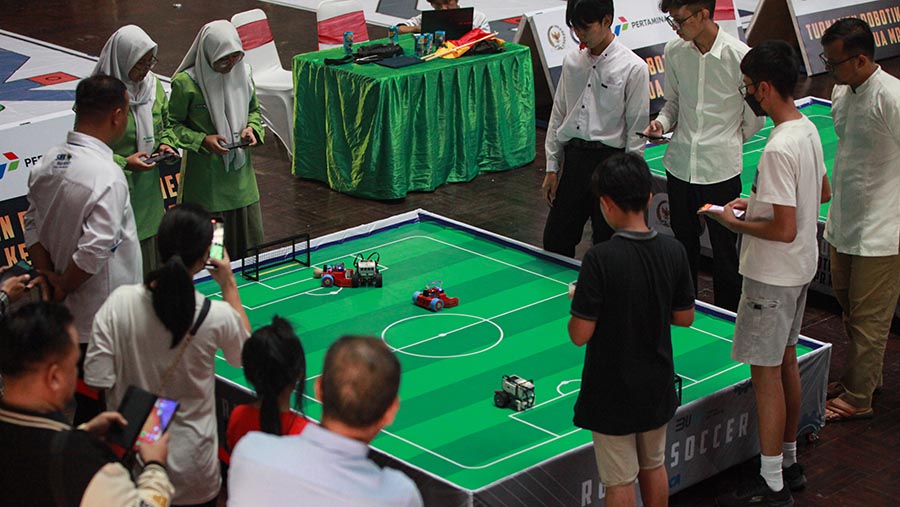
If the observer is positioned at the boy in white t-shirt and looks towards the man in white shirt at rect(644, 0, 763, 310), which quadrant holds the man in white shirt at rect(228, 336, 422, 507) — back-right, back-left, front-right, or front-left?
back-left

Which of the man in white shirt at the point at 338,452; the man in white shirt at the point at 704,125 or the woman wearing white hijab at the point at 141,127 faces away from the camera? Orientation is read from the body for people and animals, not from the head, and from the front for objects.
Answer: the man in white shirt at the point at 338,452

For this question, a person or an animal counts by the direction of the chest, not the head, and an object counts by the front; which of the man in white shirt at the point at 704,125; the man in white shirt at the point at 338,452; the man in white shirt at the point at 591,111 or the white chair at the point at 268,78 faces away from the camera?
the man in white shirt at the point at 338,452

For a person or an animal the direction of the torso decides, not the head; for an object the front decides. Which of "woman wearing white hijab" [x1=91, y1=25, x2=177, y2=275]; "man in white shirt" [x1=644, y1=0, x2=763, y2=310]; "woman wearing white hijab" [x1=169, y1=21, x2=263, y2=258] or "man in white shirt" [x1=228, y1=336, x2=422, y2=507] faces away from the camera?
"man in white shirt" [x1=228, y1=336, x2=422, y2=507]

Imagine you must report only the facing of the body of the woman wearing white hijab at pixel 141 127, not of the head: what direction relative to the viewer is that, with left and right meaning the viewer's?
facing the viewer and to the right of the viewer

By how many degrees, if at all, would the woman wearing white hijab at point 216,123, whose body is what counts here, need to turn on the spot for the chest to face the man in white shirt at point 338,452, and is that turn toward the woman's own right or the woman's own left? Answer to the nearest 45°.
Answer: approximately 45° to the woman's own right

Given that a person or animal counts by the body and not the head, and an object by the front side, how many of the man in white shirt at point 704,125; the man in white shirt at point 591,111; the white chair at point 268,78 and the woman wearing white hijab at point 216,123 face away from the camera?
0

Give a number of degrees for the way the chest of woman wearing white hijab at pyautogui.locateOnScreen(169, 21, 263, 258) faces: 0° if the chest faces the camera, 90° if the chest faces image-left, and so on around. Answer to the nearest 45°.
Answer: approximately 315°

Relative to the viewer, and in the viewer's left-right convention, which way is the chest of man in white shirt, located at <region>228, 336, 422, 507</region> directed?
facing away from the viewer

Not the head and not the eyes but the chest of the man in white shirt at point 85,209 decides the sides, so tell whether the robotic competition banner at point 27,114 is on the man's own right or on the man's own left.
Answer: on the man's own left

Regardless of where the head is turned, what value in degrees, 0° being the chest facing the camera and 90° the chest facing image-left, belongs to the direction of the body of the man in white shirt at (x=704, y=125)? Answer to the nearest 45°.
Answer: approximately 45°

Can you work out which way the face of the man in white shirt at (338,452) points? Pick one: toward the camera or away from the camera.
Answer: away from the camera

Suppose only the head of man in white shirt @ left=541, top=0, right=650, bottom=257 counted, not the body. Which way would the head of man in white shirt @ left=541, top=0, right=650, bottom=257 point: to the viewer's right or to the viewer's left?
to the viewer's left

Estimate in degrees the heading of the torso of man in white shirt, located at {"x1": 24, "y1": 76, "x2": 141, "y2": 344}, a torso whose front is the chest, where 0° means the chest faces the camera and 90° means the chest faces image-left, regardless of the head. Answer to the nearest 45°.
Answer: approximately 225°

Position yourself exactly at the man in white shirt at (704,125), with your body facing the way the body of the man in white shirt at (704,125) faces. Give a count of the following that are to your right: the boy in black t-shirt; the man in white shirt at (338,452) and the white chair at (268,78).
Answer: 1

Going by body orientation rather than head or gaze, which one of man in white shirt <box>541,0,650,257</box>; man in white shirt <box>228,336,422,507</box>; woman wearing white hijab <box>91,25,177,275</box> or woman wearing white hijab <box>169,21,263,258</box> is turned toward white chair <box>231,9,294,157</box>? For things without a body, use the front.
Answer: man in white shirt <box>228,336,422,507</box>

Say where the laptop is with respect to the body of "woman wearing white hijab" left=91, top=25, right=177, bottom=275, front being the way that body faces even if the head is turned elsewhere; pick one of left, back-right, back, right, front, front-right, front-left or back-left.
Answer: left

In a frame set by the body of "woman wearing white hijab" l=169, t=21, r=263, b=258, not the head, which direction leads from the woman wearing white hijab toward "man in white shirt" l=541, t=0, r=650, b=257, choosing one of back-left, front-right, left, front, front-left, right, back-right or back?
front-left
